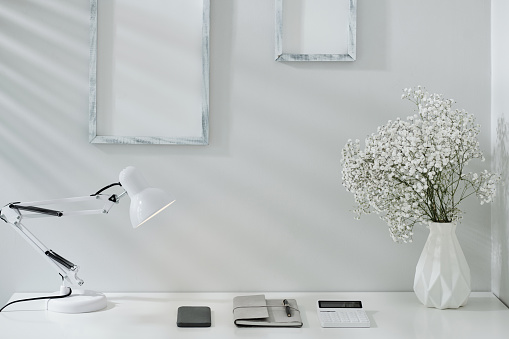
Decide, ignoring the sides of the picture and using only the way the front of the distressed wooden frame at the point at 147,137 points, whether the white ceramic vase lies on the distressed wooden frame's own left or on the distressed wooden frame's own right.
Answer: on the distressed wooden frame's own left

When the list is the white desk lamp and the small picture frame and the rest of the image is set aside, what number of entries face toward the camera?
1
